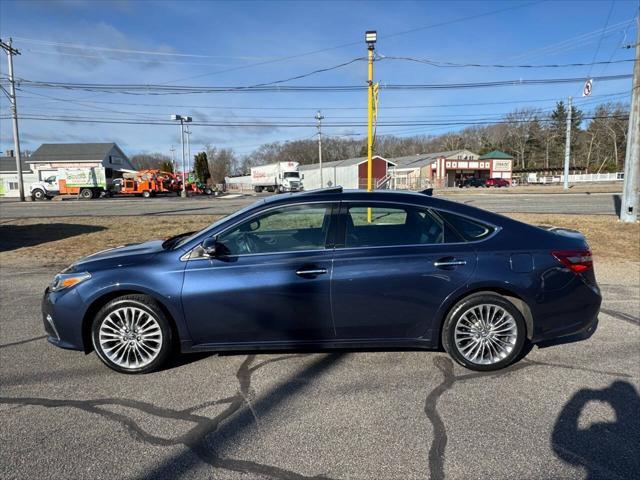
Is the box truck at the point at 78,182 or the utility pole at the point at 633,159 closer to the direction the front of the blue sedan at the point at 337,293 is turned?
the box truck

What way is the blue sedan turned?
to the viewer's left

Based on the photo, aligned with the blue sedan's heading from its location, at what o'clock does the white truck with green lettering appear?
The white truck with green lettering is roughly at 2 o'clock from the blue sedan.
